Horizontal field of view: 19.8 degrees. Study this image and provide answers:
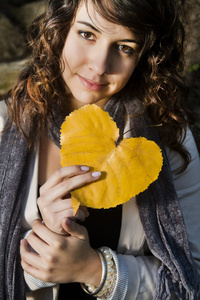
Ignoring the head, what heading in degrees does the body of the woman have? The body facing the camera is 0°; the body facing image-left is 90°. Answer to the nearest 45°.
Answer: approximately 0°
